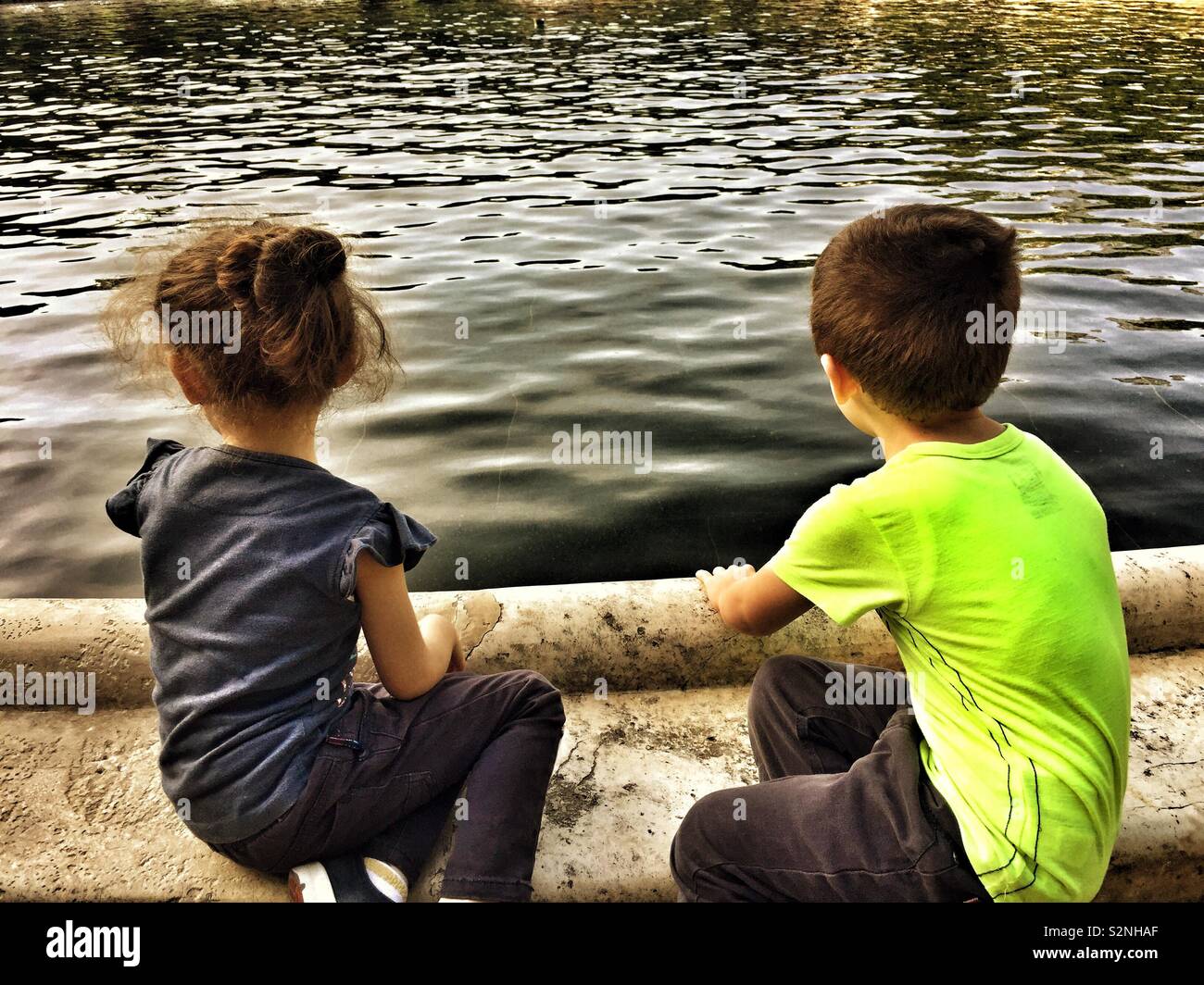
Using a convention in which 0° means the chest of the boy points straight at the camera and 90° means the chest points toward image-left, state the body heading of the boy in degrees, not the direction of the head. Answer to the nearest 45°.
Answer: approximately 135°

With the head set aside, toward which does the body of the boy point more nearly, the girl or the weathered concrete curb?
the weathered concrete curb

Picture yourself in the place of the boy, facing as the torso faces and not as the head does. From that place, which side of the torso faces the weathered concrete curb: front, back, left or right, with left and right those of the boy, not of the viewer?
front

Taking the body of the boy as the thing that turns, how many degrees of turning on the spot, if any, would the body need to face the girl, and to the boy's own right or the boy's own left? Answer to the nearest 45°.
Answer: approximately 45° to the boy's own left

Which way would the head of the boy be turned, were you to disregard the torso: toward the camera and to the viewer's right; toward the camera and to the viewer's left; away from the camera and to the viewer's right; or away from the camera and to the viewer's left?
away from the camera and to the viewer's left
